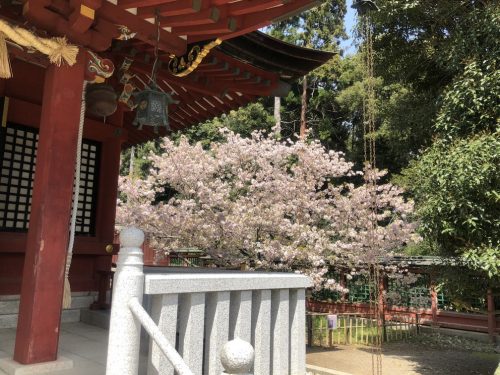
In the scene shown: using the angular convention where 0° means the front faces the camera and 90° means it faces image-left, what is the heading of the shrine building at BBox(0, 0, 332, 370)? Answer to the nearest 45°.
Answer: approximately 315°

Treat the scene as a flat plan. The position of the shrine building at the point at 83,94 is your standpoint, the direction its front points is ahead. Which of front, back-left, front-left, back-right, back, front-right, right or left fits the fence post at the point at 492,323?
left

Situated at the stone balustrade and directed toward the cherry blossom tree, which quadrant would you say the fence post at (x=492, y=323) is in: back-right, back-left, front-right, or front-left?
front-right
